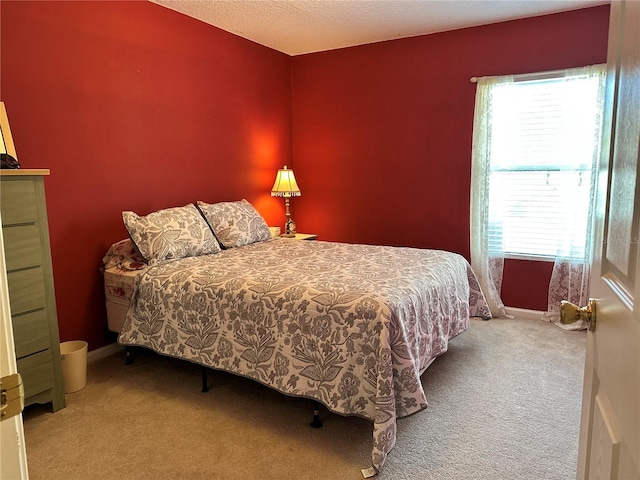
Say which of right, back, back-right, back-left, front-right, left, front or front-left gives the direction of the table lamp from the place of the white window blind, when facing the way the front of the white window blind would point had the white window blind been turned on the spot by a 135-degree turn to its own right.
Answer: front-left

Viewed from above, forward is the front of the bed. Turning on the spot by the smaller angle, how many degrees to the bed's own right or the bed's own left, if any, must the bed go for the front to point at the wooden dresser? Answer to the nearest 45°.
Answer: approximately 135° to the bed's own right

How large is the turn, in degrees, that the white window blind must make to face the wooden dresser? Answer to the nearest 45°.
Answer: approximately 45° to its right

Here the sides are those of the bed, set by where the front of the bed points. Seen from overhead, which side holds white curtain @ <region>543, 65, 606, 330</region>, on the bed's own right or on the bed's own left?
on the bed's own left

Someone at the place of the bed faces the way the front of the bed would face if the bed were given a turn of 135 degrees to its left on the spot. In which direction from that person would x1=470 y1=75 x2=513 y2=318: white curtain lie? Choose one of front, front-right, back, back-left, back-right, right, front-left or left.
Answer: front-right

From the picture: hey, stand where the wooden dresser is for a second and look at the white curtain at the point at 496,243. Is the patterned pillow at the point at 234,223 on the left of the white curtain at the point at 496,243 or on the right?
left

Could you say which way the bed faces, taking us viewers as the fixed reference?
facing the viewer and to the right of the viewer

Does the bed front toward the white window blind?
no

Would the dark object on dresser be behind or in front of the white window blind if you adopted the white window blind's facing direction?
in front

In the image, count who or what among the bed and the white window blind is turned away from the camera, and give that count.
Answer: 0

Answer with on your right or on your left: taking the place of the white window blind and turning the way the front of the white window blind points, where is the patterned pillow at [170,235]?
on your right

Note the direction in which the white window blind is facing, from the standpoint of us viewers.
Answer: facing the viewer

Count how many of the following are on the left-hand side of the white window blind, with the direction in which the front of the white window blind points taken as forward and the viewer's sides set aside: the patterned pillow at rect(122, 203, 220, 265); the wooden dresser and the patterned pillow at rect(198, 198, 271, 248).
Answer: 0

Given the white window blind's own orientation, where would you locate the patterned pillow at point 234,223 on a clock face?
The patterned pillow is roughly at 2 o'clock from the white window blind.

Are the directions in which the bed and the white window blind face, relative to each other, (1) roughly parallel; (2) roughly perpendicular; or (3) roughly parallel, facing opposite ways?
roughly perpendicular

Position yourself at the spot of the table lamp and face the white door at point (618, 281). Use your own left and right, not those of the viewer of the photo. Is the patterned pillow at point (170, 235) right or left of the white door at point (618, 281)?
right

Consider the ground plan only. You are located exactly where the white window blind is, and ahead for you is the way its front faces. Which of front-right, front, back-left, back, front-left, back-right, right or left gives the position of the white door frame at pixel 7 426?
front

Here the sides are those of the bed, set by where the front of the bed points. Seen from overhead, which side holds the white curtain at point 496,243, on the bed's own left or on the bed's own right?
on the bed's own left
